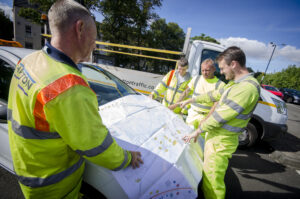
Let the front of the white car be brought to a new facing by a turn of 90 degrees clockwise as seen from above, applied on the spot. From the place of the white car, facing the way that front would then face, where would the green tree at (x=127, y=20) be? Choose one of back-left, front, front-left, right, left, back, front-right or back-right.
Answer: back-right

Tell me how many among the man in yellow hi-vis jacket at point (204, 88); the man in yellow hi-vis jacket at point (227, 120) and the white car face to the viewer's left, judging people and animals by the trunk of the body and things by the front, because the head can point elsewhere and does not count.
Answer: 1

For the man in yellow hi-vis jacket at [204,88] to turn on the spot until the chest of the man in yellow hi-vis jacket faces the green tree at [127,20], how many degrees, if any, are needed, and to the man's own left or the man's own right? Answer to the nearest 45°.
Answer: approximately 135° to the man's own right

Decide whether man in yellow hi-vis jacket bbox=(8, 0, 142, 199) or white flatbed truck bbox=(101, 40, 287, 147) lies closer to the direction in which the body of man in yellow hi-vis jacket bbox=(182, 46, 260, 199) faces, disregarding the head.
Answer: the man in yellow hi-vis jacket

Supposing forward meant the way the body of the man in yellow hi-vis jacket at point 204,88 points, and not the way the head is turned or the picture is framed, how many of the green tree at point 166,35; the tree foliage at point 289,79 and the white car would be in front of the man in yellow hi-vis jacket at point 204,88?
1

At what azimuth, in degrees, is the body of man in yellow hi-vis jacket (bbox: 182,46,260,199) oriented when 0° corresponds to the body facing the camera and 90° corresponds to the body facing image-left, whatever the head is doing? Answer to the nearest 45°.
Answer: approximately 90°

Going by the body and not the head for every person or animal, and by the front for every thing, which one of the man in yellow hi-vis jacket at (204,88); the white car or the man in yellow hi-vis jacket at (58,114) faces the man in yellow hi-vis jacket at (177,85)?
the man in yellow hi-vis jacket at (58,114)

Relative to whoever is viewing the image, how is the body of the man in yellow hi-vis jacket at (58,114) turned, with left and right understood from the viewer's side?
facing away from the viewer and to the right of the viewer

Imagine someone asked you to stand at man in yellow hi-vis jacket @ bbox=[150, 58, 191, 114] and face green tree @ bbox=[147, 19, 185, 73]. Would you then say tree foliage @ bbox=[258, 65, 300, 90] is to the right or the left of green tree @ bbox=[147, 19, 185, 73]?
right
